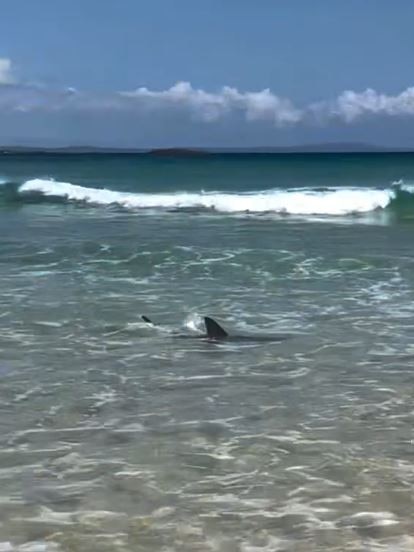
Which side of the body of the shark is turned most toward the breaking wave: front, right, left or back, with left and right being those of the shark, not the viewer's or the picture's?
left

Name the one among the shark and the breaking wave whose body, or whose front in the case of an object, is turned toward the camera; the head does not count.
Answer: the breaking wave

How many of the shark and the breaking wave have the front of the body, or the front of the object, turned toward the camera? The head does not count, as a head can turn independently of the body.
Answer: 1

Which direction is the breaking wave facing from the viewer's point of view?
toward the camera

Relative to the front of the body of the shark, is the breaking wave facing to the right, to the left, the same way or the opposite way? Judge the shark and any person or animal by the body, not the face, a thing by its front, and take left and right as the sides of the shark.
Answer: to the right

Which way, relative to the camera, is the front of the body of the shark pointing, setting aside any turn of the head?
to the viewer's right

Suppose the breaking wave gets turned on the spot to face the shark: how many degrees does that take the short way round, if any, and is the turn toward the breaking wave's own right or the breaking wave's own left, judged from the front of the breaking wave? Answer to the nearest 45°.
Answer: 0° — it already faces it
